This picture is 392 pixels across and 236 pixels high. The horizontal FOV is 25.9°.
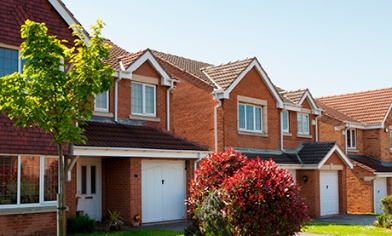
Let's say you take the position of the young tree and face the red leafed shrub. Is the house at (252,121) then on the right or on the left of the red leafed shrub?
left

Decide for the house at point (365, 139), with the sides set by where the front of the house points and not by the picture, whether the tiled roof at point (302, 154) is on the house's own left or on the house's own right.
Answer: on the house's own right

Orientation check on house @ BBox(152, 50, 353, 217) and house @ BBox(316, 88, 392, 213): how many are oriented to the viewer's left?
0

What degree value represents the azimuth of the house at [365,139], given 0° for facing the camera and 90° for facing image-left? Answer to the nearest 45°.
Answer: approximately 315°

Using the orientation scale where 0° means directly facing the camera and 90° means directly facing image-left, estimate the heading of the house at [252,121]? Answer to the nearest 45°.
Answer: approximately 315°

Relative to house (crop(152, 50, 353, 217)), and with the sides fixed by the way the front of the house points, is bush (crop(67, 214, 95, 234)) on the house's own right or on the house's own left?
on the house's own right

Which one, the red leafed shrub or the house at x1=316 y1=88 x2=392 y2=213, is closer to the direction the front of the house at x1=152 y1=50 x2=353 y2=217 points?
the red leafed shrub

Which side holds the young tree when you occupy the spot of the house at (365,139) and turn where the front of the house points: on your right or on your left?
on your right

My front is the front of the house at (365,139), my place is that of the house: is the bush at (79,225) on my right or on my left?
on my right

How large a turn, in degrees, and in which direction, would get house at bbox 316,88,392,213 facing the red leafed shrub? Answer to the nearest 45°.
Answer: approximately 45° to its right
